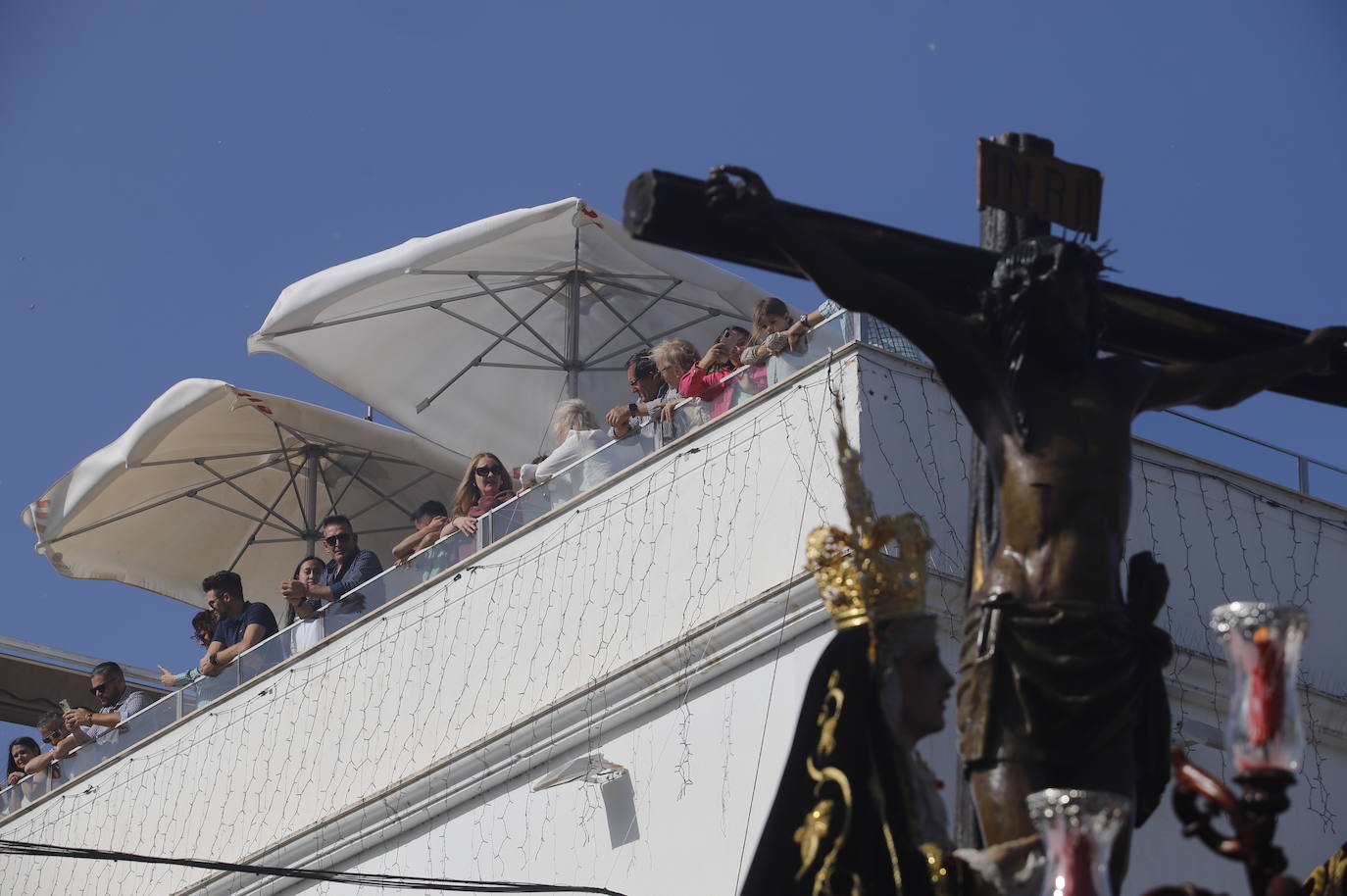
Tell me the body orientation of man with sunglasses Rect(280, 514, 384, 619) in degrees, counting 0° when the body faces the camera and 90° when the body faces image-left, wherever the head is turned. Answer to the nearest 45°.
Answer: approximately 45°

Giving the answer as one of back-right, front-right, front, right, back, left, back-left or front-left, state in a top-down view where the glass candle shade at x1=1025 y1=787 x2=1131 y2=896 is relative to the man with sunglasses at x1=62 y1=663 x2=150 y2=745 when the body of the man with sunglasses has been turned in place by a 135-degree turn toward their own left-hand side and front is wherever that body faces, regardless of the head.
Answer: right

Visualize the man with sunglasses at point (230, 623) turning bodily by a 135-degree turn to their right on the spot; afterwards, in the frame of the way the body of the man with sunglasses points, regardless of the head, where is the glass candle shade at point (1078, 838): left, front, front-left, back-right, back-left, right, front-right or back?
back

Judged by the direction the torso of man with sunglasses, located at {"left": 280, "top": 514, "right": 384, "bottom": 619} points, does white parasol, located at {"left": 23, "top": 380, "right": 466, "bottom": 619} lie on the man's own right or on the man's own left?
on the man's own right

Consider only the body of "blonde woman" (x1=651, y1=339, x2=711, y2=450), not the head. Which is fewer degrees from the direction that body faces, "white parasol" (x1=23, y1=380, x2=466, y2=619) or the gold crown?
the gold crown

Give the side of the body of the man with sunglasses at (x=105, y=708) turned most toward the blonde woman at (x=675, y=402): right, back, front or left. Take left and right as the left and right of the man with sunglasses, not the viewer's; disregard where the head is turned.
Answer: left

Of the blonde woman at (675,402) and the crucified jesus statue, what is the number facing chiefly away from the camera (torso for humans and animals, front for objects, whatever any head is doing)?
0

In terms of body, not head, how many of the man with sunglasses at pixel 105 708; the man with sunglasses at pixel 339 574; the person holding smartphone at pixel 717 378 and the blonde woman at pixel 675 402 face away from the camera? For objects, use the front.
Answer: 0

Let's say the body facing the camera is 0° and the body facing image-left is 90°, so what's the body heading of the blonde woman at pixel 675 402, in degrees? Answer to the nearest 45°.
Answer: approximately 45°
